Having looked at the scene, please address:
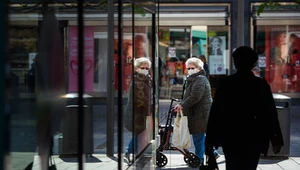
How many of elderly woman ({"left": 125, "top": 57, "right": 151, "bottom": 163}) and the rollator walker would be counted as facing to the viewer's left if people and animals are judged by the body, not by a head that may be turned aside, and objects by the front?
1

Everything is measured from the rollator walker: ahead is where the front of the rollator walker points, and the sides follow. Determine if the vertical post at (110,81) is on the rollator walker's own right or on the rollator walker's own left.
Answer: on the rollator walker's own left

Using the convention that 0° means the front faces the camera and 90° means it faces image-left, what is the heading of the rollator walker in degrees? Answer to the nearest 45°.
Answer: approximately 90°

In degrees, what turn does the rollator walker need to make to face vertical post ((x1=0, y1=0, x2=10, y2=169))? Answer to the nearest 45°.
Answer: approximately 90° to its left
